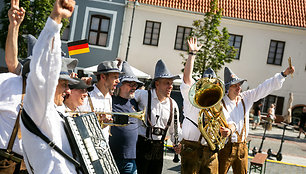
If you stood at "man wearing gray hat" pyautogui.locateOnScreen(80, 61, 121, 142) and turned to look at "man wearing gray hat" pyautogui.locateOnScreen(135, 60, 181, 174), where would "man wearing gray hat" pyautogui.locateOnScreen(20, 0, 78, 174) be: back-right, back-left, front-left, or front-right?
back-right

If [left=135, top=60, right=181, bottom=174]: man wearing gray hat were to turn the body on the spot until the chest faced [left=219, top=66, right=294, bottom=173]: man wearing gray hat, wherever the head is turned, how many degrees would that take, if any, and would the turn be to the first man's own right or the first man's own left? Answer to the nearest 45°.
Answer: approximately 90° to the first man's own left

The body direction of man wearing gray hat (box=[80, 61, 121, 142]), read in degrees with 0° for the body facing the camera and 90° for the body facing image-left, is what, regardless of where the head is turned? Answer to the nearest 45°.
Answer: approximately 315°

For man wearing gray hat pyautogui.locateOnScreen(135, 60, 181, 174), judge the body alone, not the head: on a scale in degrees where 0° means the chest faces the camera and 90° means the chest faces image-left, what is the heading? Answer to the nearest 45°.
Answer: approximately 315°

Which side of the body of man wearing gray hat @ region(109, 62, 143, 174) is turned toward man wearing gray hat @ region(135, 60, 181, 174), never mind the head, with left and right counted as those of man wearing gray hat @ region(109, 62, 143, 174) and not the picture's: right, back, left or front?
left
